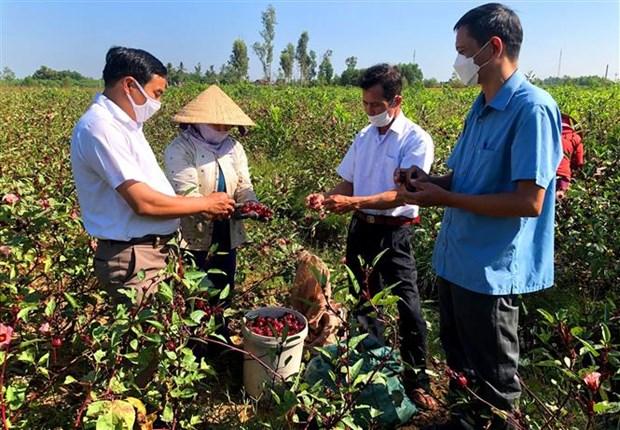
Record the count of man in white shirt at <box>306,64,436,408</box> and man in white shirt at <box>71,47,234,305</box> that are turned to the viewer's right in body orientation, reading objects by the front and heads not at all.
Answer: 1

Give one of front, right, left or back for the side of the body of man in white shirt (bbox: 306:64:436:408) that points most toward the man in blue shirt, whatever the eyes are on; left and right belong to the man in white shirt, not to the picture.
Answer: left

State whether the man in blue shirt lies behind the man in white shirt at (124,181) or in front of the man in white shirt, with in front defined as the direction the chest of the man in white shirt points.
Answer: in front

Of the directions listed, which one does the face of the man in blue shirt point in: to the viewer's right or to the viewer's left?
to the viewer's left

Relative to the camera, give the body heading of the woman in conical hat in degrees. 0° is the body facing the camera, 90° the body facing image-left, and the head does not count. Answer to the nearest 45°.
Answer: approximately 315°

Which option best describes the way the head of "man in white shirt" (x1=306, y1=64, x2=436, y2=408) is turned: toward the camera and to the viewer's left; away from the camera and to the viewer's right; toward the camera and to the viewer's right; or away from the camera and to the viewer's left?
toward the camera and to the viewer's left

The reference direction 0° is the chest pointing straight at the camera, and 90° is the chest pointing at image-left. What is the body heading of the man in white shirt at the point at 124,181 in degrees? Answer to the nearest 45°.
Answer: approximately 270°

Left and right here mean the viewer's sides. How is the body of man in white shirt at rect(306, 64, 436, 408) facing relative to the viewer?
facing the viewer and to the left of the viewer

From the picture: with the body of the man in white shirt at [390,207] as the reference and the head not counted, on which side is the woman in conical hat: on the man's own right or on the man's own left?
on the man's own right
